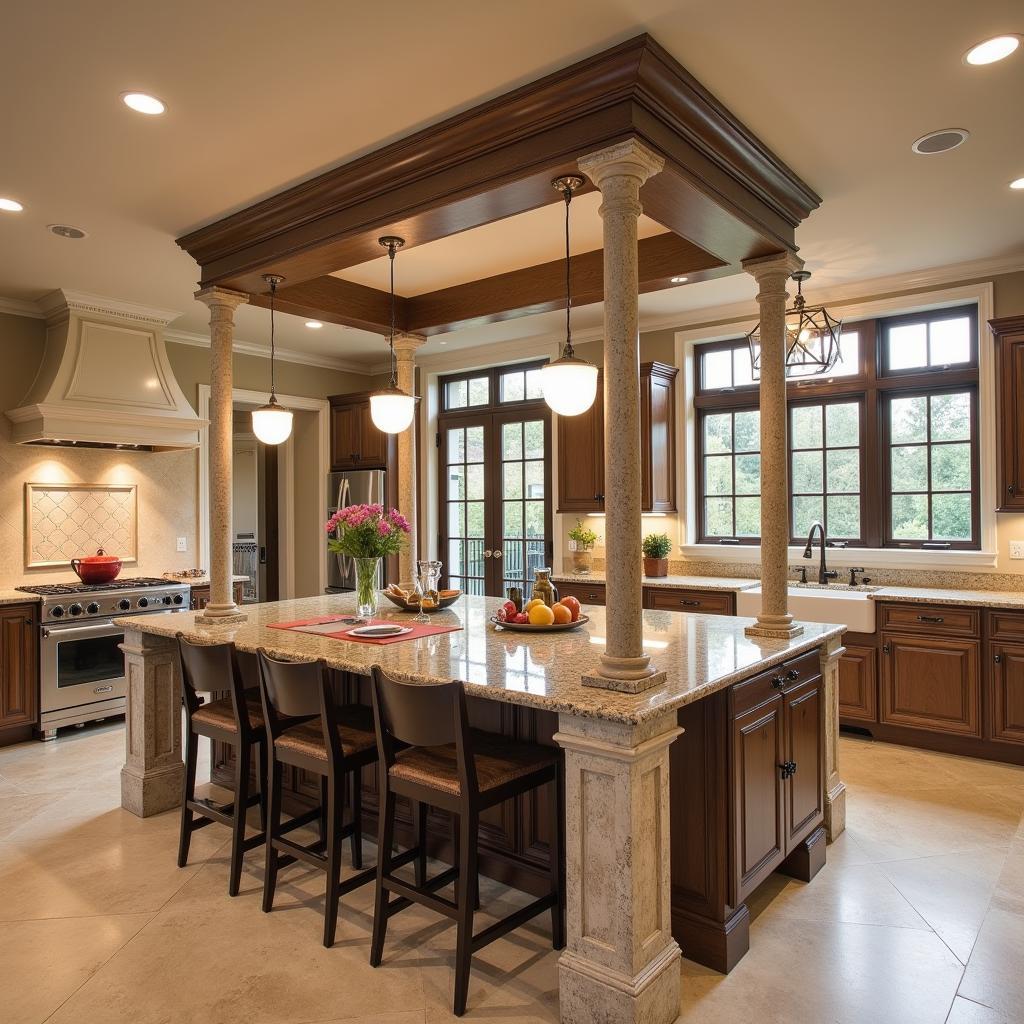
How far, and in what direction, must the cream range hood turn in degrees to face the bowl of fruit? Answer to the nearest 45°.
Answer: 0° — it already faces it

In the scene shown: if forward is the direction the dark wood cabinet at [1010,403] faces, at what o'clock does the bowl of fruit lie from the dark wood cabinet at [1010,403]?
The bowl of fruit is roughly at 1 o'clock from the dark wood cabinet.

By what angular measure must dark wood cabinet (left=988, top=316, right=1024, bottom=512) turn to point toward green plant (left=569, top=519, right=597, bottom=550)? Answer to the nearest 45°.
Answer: approximately 90° to its right

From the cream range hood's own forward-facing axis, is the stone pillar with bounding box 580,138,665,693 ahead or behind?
ahead

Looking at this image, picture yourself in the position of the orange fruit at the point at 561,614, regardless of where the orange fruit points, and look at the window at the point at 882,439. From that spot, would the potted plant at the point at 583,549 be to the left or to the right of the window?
left

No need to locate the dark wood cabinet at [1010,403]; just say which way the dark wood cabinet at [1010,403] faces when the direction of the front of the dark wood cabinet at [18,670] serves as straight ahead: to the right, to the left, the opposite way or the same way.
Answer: to the right

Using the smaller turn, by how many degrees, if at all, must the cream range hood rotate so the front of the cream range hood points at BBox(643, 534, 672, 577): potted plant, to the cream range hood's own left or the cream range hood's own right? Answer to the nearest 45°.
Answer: approximately 45° to the cream range hood's own left

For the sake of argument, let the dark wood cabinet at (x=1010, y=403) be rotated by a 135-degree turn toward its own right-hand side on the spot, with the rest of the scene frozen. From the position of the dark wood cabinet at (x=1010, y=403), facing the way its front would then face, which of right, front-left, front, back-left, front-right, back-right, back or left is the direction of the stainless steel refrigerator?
front-left

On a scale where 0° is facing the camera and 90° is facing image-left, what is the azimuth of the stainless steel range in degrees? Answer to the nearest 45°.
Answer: approximately 315°

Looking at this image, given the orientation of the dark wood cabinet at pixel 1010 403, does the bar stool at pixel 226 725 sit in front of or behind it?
in front
